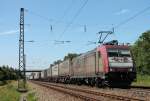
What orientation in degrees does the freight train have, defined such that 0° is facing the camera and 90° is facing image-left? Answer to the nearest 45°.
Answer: approximately 315°
